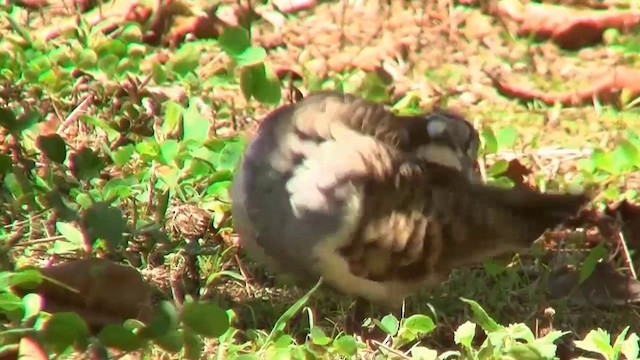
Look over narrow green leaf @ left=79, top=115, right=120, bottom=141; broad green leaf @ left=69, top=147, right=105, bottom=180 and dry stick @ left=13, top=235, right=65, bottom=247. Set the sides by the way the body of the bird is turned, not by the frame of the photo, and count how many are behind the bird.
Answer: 0

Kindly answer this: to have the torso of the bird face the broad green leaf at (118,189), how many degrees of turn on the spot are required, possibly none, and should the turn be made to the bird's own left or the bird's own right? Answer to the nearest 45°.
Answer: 0° — it already faces it

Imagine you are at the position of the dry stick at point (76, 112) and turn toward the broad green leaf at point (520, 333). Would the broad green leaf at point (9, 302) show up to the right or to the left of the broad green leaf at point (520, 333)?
right

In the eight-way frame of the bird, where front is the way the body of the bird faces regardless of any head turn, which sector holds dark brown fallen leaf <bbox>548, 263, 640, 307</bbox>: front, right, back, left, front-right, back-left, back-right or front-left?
back

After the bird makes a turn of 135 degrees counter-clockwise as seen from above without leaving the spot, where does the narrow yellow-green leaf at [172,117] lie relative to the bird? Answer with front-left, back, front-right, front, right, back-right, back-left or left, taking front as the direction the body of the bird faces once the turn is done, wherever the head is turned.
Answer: back

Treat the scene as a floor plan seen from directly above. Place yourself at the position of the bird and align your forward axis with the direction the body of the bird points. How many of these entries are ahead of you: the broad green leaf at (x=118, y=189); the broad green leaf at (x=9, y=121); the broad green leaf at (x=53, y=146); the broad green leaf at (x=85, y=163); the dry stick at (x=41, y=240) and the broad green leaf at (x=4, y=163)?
6

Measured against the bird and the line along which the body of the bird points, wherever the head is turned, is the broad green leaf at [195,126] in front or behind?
in front

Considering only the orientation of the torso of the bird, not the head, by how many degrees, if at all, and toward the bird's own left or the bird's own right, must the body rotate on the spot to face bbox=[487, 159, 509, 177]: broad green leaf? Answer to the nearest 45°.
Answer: approximately 135° to the bird's own right

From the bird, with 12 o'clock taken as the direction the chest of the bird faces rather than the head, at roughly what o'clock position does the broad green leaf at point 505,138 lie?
The broad green leaf is roughly at 4 o'clock from the bird.

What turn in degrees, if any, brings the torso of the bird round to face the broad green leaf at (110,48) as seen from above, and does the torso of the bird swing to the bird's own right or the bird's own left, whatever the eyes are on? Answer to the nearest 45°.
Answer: approximately 45° to the bird's own right

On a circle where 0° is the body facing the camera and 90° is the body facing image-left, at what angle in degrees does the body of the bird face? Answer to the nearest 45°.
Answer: approximately 90°

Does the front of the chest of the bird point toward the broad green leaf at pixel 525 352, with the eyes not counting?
no

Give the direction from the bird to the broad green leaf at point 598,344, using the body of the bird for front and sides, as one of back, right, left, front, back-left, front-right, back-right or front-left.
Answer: back-left

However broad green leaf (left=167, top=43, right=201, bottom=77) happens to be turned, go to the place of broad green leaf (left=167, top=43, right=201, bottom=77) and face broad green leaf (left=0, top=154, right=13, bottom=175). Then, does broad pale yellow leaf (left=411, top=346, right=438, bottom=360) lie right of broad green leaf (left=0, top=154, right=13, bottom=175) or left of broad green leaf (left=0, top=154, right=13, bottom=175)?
left

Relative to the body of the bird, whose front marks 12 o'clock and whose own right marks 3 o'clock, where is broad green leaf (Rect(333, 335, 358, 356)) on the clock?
The broad green leaf is roughly at 9 o'clock from the bird.

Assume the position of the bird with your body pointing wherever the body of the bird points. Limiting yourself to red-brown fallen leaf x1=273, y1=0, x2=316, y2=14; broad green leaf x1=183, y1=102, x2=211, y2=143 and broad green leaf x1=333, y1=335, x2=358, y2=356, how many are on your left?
1
